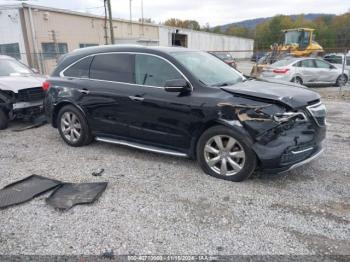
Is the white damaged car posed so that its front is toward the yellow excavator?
no

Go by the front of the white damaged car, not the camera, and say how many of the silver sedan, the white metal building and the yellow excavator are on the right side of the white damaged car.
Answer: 0

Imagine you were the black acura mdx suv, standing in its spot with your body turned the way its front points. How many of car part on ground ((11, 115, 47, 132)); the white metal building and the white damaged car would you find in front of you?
0

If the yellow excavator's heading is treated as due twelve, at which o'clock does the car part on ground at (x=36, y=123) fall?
The car part on ground is roughly at 11 o'clock from the yellow excavator.

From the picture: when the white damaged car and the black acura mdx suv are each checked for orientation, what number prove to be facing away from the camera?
0

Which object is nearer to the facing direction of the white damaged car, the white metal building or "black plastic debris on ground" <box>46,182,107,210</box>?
the black plastic debris on ground

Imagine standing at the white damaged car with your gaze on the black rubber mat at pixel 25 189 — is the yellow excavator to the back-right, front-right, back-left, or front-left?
back-left

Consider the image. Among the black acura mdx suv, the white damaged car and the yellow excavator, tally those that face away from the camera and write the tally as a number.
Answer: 0

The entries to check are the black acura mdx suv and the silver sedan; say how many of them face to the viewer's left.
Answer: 0

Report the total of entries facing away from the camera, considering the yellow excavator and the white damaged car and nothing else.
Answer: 0

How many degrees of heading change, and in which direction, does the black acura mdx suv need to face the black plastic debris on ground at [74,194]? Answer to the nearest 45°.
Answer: approximately 90° to its right

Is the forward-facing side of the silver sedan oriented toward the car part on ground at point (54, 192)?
no

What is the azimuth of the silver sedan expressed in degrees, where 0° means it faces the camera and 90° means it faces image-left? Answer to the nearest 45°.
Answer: approximately 225°

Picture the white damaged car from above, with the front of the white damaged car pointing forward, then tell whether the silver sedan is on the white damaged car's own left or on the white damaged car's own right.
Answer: on the white damaged car's own left

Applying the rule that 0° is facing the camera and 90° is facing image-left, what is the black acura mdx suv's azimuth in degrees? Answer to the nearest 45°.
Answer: approximately 315°

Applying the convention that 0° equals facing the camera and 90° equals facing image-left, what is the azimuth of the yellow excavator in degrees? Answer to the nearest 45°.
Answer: approximately 45°

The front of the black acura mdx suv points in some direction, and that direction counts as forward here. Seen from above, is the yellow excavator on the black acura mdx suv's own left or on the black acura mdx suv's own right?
on the black acura mdx suv's own left

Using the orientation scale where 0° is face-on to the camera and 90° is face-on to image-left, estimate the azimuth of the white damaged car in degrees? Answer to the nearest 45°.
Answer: approximately 315°

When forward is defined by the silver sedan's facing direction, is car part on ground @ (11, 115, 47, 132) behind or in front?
behind
